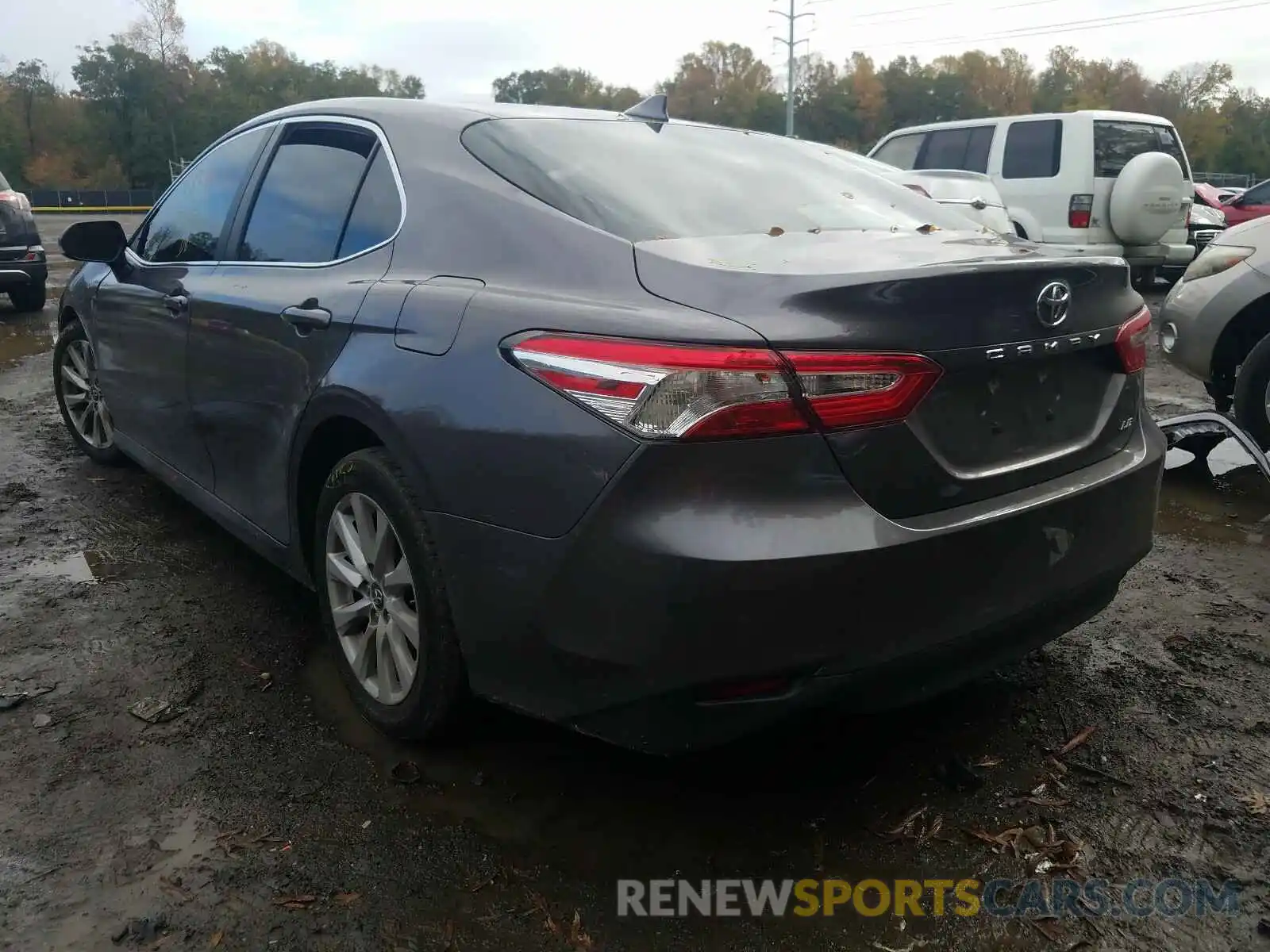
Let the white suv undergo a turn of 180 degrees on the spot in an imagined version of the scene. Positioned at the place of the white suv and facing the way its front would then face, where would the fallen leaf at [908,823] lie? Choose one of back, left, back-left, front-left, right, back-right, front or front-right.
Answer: front-right

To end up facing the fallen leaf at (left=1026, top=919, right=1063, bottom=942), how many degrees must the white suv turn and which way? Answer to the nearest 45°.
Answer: approximately 135° to its left

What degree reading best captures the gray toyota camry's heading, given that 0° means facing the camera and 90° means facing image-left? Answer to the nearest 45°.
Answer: approximately 135°

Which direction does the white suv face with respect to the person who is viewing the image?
facing away from the viewer and to the left of the viewer

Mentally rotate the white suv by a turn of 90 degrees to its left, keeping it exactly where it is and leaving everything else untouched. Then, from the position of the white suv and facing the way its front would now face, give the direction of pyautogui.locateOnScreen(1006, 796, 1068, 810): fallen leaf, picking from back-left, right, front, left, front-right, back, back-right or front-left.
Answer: front-left

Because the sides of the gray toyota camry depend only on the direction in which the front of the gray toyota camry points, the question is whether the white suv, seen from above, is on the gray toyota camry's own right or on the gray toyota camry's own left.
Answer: on the gray toyota camry's own right

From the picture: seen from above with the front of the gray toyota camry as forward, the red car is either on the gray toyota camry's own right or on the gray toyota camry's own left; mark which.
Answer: on the gray toyota camry's own right

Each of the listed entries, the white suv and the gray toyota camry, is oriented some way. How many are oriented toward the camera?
0

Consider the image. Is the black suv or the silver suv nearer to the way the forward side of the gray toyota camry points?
the black suv

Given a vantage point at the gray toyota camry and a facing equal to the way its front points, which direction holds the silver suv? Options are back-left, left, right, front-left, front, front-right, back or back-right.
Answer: right

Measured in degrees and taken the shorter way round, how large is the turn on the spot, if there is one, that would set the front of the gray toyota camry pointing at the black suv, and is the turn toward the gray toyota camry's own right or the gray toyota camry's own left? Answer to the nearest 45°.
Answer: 0° — it already faces it
